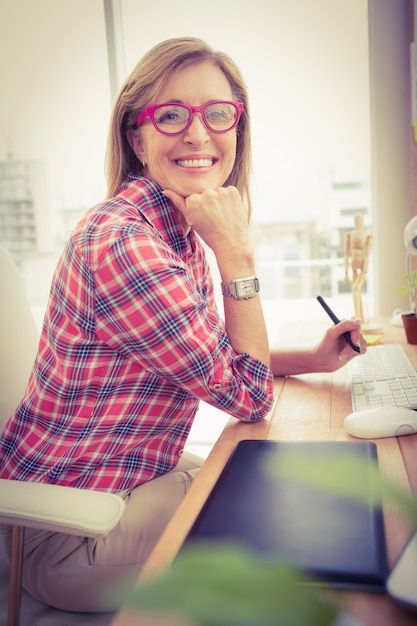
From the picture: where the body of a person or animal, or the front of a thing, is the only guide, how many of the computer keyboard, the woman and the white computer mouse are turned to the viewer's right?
2

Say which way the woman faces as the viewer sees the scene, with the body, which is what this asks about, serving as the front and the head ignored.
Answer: to the viewer's right

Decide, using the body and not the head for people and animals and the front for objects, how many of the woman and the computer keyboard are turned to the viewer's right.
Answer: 1

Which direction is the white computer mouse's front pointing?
to the viewer's right

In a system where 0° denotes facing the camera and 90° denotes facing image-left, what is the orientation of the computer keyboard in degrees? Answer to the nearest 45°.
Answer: approximately 90°

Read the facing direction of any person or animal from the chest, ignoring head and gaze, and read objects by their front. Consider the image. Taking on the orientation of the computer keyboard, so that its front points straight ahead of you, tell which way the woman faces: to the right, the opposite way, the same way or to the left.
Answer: the opposite way
